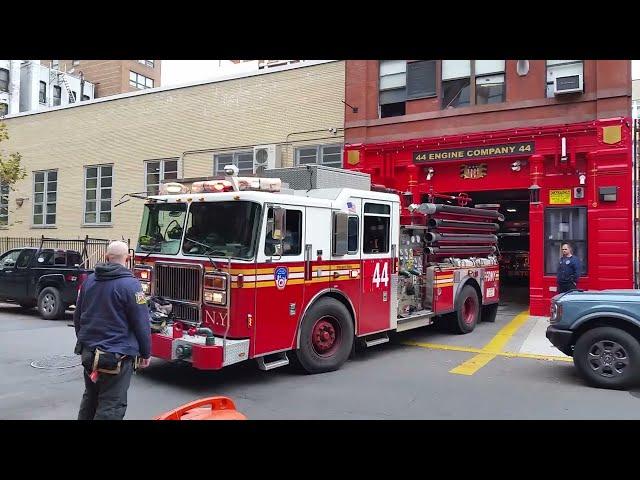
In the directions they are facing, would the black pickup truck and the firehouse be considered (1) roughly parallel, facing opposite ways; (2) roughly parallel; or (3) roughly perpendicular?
roughly perpendicular

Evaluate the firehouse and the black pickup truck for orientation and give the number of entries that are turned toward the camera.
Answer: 1

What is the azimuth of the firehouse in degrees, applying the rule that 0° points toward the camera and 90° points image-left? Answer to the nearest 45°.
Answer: approximately 0°

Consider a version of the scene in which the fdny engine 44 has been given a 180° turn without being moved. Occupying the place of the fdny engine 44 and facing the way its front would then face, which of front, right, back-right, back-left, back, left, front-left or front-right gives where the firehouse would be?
front

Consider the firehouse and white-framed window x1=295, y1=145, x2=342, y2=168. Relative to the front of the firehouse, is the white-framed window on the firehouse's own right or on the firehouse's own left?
on the firehouse's own right

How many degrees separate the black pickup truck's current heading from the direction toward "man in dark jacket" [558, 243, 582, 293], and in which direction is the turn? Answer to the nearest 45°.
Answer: approximately 180°

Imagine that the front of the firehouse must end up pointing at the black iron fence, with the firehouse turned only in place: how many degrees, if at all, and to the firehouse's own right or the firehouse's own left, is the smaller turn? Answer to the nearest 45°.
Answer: approximately 90° to the firehouse's own right

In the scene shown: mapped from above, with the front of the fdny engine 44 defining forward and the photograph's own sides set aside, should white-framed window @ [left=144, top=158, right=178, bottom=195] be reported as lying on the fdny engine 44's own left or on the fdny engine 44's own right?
on the fdny engine 44's own right

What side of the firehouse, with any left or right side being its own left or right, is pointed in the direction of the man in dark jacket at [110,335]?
front

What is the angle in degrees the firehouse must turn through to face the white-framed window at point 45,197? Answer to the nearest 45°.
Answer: approximately 90° to its right

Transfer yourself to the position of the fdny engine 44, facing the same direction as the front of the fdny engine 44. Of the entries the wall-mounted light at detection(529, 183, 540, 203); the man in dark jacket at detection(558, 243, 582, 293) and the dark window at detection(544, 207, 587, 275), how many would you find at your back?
3

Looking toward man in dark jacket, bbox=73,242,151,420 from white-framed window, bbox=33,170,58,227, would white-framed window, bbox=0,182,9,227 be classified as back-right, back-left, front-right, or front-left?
back-right

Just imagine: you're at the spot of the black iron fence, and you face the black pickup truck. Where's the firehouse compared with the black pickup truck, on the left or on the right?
left

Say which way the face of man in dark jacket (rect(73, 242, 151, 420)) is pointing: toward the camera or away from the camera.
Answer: away from the camera
